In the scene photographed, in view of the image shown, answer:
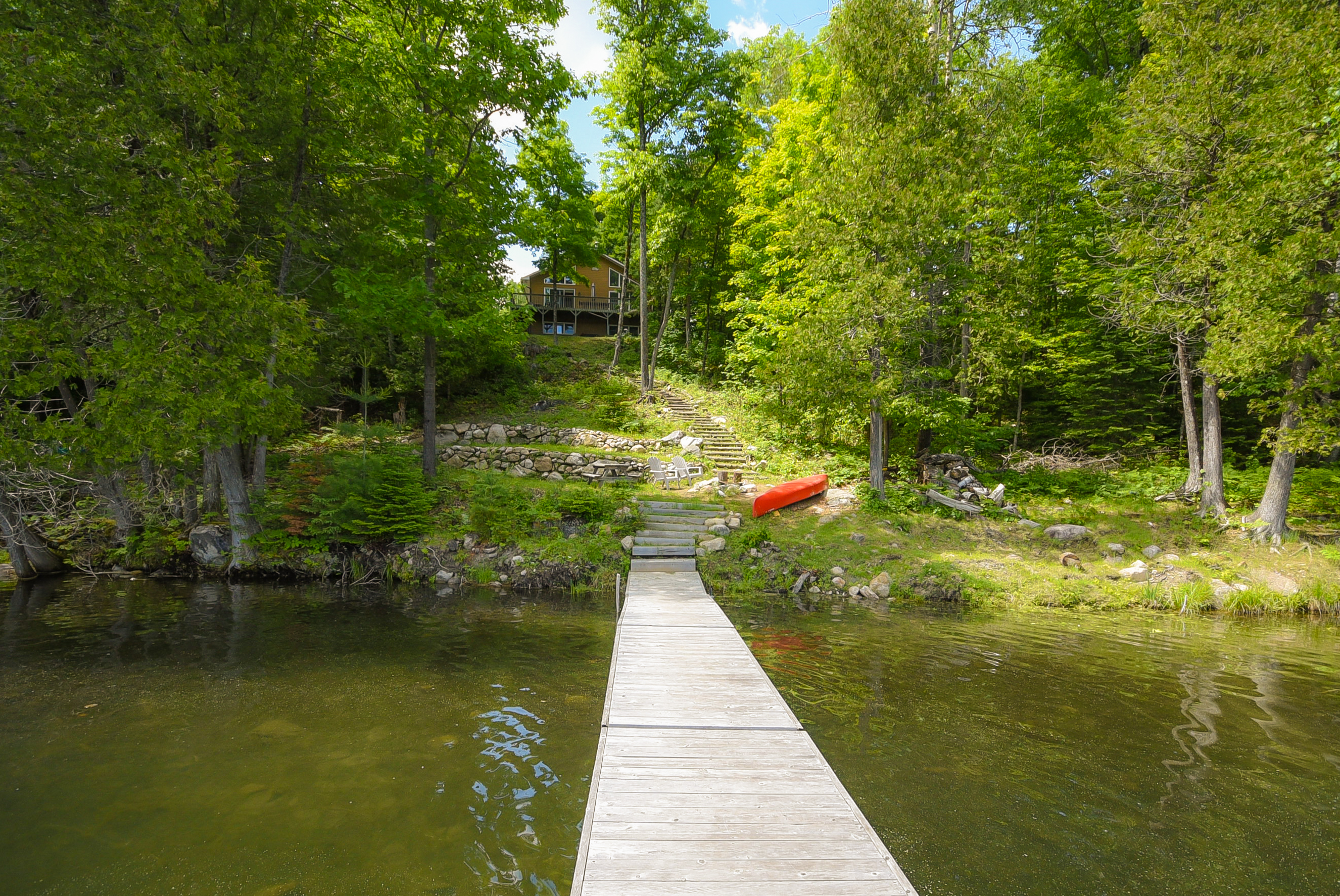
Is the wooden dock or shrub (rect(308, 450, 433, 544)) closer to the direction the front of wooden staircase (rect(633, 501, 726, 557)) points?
the wooden dock

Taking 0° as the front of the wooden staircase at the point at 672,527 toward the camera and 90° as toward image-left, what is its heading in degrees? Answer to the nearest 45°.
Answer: approximately 0°

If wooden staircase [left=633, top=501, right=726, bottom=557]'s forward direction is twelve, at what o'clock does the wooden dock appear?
The wooden dock is roughly at 12 o'clock from the wooden staircase.

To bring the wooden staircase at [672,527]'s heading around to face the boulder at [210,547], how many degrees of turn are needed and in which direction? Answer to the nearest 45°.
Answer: approximately 90° to its right

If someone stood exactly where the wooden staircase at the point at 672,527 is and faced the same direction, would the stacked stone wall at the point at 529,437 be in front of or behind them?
behind

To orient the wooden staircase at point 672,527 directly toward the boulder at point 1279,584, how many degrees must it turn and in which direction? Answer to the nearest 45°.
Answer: approximately 90° to its left

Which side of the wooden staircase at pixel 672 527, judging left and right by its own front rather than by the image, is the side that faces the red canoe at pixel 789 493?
left

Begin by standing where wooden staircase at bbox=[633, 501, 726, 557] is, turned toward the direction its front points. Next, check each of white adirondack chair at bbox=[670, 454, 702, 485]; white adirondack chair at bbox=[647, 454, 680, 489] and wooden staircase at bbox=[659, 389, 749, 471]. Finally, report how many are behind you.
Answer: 3

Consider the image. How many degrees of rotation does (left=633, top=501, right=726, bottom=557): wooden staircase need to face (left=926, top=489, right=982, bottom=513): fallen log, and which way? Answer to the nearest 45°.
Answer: approximately 90° to its left

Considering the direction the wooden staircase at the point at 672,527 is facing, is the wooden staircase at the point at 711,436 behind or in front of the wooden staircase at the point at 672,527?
behind

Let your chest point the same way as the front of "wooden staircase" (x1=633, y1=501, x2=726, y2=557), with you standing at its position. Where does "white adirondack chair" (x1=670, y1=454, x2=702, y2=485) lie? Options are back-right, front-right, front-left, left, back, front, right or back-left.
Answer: back
